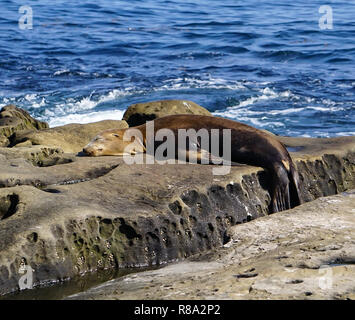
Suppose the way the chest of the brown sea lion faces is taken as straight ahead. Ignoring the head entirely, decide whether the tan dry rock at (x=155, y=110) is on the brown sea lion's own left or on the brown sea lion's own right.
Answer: on the brown sea lion's own right

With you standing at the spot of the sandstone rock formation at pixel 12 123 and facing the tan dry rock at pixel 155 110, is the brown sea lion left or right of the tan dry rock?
right

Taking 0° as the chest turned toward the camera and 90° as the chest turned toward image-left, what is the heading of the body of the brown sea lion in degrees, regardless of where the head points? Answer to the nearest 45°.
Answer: approximately 90°

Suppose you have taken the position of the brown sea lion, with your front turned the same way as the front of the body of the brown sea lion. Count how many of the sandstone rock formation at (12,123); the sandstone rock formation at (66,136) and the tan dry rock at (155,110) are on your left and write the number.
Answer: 0

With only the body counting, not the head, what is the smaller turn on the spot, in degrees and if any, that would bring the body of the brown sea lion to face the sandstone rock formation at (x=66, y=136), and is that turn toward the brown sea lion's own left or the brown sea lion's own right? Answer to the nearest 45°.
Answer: approximately 45° to the brown sea lion's own right

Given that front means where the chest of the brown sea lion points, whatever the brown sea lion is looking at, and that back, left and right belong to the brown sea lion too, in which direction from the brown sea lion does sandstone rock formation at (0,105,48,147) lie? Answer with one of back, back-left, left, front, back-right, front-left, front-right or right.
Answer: front-right
